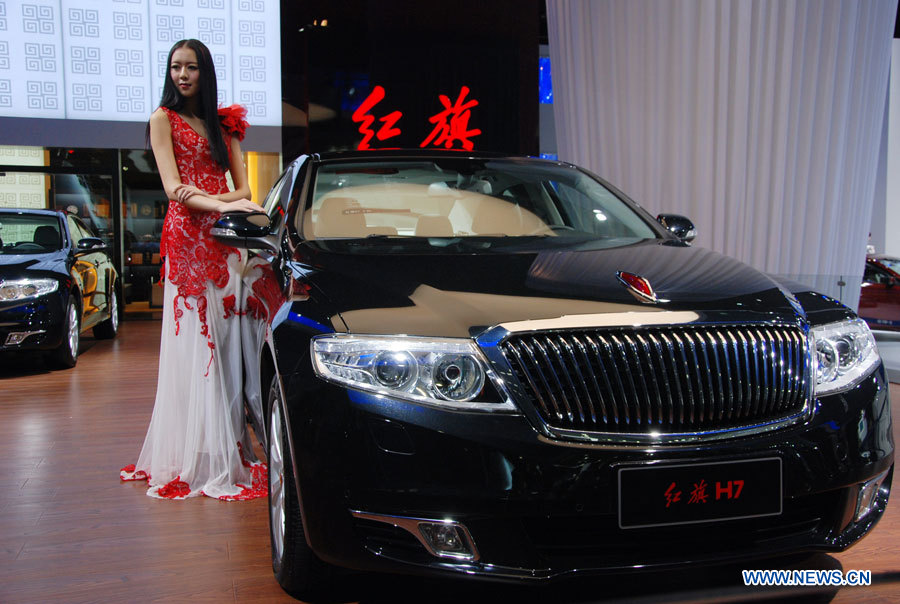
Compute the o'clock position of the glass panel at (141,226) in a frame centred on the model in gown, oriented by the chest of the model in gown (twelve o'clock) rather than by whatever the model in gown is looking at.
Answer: The glass panel is roughly at 6 o'clock from the model in gown.

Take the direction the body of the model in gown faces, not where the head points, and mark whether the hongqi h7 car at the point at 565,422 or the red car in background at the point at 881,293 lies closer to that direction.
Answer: the hongqi h7 car

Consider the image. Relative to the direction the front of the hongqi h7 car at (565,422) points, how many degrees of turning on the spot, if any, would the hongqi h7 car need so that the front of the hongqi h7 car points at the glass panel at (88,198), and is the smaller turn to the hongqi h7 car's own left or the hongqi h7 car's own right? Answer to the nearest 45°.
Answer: approximately 180°

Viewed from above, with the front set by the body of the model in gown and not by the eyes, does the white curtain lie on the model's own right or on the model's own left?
on the model's own left

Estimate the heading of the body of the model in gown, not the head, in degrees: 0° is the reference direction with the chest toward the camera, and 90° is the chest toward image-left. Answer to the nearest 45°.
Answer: approximately 0°

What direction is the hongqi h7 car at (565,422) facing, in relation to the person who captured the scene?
facing the viewer and to the right of the viewer

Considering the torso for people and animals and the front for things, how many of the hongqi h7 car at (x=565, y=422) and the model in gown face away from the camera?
0

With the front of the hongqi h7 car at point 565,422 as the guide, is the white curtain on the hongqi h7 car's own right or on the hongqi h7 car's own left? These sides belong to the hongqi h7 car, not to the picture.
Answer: on the hongqi h7 car's own left
